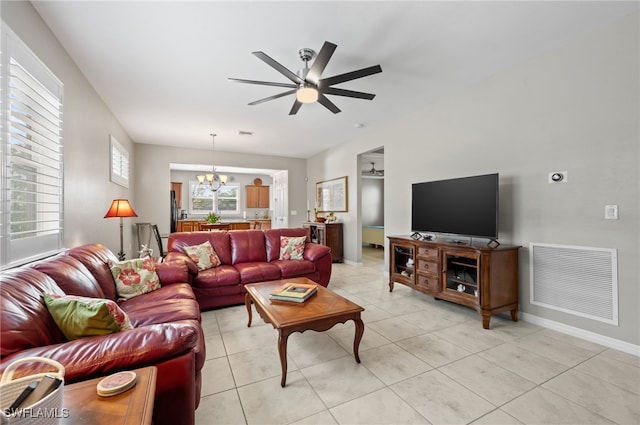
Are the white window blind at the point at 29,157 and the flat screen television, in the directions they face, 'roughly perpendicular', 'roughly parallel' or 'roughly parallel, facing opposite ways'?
roughly parallel, facing opposite ways

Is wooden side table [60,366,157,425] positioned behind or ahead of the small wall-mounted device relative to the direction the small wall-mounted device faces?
ahead

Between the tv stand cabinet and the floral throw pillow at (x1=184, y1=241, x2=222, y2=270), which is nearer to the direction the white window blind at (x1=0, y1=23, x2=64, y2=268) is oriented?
the tv stand cabinet

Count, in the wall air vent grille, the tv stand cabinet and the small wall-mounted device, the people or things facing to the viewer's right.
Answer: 0

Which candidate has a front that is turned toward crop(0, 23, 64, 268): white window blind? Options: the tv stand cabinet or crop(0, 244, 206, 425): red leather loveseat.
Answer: the tv stand cabinet

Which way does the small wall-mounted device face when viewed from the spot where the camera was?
facing the viewer and to the left of the viewer

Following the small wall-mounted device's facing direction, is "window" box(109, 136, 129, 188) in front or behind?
in front

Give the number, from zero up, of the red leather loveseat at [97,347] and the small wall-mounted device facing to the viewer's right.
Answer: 1

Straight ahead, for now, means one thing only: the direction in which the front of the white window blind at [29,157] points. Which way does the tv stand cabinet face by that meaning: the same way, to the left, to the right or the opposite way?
the opposite way

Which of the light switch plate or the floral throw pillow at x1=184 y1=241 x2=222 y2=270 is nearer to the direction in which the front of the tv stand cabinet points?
the floral throw pillow

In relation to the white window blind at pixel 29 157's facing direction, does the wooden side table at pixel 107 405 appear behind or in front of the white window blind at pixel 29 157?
in front

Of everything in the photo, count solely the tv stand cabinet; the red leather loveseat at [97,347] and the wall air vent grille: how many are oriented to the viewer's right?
1

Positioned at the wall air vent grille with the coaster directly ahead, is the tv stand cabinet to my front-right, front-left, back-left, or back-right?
front-right

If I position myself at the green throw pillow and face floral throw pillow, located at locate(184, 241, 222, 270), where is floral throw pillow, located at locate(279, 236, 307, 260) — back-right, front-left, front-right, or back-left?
front-right

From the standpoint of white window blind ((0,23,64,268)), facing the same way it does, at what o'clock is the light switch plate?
The light switch plate is roughly at 12 o'clock from the white window blind.
